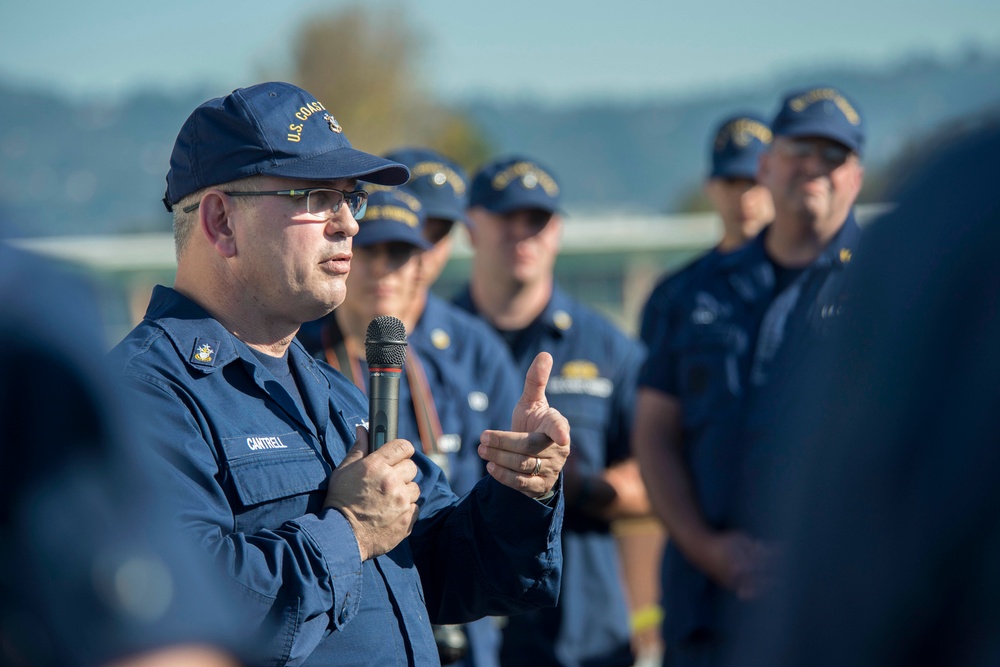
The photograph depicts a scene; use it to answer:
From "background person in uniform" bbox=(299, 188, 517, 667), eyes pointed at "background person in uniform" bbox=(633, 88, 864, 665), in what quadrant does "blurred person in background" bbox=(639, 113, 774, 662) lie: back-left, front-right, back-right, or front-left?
front-left

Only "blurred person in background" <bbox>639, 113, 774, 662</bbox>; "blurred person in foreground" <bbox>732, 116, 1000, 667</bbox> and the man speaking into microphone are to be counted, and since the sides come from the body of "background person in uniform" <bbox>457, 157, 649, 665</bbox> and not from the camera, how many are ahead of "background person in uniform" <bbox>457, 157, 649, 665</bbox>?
2

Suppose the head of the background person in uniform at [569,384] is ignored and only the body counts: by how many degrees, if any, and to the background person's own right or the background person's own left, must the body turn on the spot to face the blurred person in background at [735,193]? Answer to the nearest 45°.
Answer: approximately 135° to the background person's own left

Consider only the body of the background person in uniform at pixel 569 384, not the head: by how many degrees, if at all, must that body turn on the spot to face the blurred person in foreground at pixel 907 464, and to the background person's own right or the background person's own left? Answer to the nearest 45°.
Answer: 0° — they already face them

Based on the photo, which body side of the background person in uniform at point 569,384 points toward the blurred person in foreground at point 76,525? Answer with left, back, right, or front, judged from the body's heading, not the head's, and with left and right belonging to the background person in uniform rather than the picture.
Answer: front

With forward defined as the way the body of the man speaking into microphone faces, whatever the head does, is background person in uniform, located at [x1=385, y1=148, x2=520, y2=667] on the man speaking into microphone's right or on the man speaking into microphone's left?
on the man speaking into microphone's left

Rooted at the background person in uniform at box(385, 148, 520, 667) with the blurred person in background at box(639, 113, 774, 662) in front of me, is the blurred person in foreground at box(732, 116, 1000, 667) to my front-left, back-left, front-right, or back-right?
back-right

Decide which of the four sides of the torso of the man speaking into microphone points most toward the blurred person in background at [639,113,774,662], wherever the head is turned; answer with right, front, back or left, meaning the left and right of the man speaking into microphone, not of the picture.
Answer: left

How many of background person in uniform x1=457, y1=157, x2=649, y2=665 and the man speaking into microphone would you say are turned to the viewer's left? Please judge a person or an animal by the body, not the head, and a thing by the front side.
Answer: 0

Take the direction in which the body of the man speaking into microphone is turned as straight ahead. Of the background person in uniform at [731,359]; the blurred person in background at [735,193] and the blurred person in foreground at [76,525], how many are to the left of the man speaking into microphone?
2

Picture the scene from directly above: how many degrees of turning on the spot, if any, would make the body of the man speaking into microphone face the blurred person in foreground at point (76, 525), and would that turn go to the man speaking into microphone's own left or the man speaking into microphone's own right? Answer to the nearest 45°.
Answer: approximately 45° to the man speaking into microphone's own right

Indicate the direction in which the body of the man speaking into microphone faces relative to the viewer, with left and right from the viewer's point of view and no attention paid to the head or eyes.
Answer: facing the viewer and to the right of the viewer

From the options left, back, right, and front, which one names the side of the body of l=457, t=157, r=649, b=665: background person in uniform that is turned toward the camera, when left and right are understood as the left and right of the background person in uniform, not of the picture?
front
